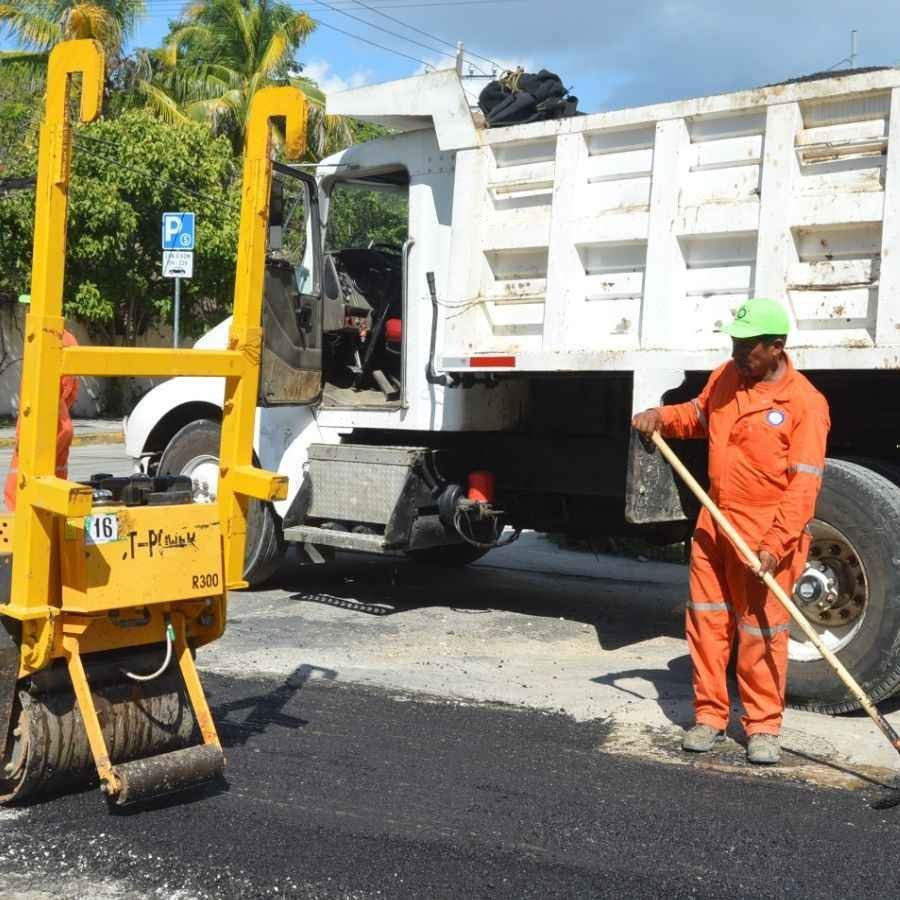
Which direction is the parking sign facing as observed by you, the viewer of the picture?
facing the viewer

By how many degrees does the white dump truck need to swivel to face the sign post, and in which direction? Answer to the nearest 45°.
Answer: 0° — it already faces it

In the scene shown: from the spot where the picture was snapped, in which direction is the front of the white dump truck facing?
facing away from the viewer and to the left of the viewer

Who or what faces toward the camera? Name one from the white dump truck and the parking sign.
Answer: the parking sign

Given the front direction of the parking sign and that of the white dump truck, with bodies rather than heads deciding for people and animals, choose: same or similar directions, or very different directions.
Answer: very different directions

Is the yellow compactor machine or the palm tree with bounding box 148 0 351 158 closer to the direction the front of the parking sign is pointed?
the yellow compactor machine

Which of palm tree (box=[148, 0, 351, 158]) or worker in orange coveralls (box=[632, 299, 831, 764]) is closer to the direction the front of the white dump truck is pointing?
the palm tree

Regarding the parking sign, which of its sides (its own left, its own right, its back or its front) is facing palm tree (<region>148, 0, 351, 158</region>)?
back

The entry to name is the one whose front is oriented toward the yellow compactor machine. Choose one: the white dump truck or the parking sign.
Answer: the parking sign

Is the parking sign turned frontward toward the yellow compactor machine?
yes

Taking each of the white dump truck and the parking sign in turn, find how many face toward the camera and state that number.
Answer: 1

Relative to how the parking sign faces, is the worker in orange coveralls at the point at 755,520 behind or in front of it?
in front

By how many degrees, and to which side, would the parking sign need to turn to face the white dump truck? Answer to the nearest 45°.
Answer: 0° — it already faces it

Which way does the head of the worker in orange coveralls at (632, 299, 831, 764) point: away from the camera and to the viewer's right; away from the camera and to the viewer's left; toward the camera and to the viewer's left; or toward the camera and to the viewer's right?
toward the camera and to the viewer's left
